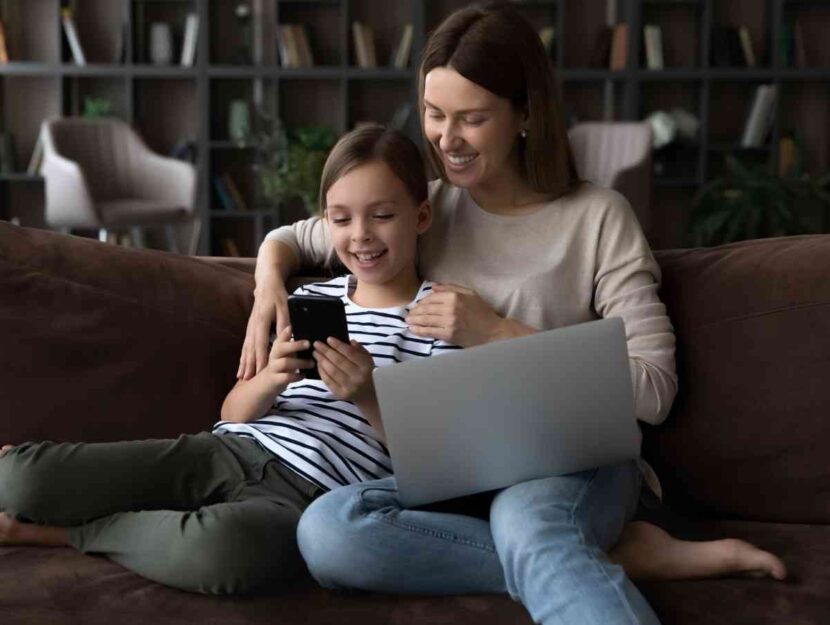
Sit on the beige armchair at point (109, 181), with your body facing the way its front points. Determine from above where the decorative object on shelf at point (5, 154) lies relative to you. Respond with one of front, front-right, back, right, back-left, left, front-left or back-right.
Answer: back

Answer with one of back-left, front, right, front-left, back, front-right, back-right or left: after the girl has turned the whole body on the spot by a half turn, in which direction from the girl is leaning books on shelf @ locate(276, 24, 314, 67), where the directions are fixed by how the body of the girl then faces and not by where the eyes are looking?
front-left

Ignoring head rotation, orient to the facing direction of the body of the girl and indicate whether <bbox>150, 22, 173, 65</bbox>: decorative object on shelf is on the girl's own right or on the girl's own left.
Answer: on the girl's own right

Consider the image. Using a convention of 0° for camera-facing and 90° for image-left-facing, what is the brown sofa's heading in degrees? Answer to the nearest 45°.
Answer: approximately 0°

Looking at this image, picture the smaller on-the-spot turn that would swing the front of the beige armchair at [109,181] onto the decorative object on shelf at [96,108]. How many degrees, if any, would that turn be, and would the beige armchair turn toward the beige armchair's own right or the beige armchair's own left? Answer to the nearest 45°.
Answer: approximately 135° to the beige armchair's own left

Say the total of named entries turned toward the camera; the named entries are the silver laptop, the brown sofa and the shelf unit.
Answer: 2

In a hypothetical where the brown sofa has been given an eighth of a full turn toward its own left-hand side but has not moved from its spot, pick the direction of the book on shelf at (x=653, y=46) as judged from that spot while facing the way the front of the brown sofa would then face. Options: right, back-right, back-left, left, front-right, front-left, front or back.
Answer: back-left

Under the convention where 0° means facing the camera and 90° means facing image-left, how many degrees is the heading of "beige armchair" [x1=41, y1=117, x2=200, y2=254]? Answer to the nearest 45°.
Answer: approximately 315°

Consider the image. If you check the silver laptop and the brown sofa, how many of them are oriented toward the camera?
1

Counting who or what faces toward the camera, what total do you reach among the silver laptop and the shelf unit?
1

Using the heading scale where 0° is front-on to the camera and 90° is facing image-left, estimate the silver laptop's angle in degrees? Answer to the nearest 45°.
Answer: approximately 180°

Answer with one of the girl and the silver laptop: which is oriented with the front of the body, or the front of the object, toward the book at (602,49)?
the silver laptop

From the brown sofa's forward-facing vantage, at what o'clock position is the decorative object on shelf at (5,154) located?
The decorative object on shelf is roughly at 5 o'clock from the brown sofa.
